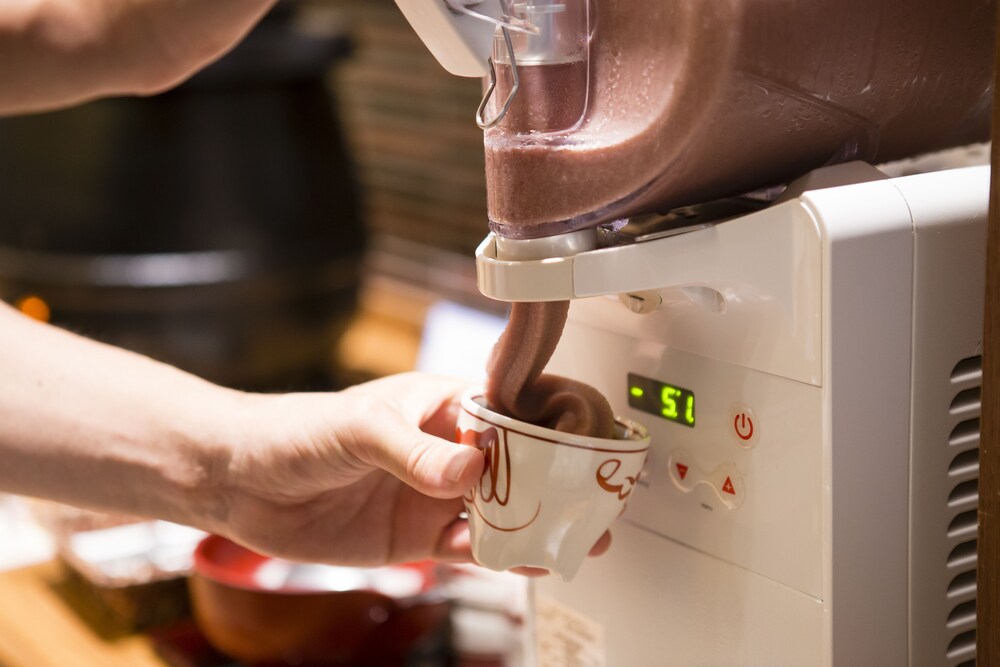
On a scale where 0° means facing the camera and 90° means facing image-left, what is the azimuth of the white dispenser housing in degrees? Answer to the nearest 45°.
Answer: approximately 45°
